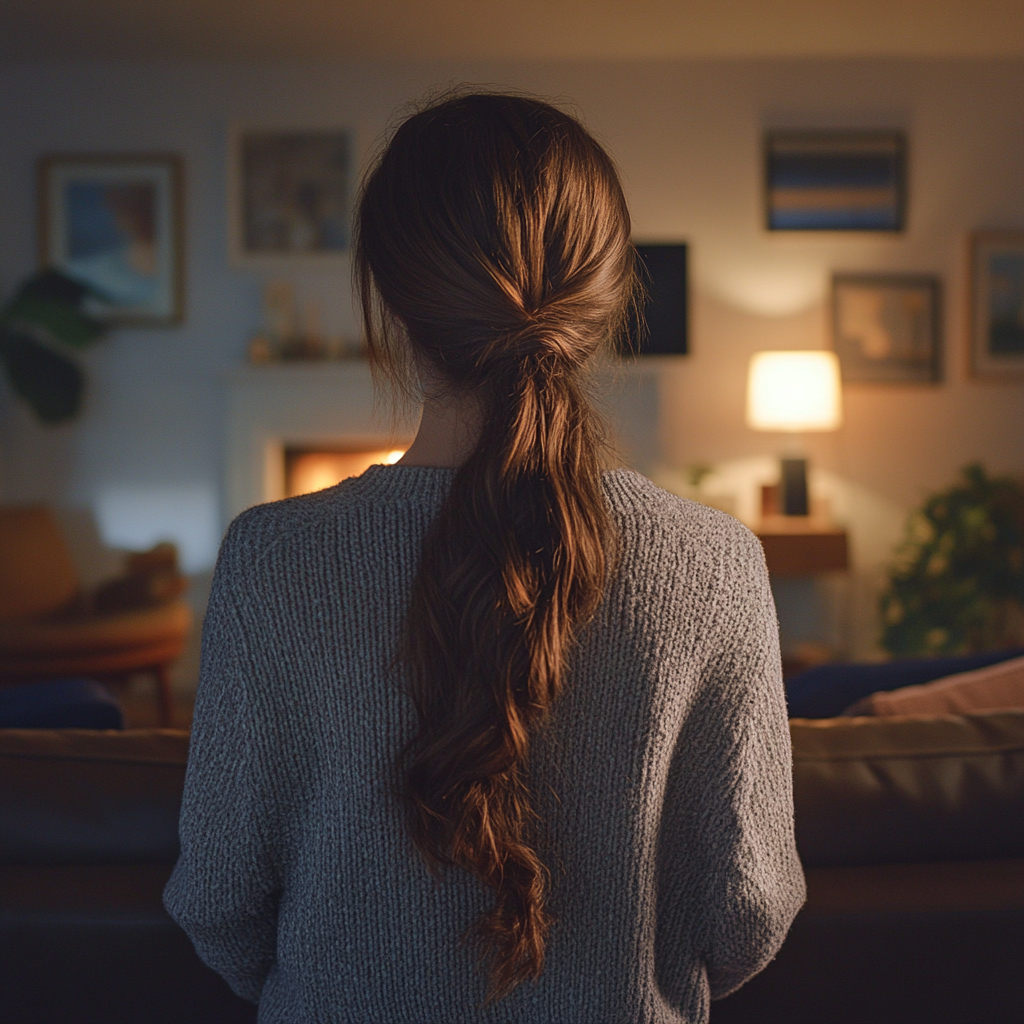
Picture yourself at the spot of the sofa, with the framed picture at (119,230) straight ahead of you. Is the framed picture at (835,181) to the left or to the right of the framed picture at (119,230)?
right

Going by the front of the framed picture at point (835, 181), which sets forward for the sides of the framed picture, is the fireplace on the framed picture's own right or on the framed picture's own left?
on the framed picture's own right

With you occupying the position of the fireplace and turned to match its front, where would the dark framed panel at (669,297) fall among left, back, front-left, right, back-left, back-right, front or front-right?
left

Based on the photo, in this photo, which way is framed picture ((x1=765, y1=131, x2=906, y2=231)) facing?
toward the camera

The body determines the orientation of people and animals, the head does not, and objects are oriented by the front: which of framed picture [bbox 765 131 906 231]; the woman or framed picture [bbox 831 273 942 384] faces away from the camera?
the woman

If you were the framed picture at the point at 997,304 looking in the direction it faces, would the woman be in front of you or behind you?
in front

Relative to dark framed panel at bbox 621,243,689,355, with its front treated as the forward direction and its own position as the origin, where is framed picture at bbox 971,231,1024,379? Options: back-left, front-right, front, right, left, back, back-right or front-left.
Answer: left

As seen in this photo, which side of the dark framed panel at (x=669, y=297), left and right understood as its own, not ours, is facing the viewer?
front

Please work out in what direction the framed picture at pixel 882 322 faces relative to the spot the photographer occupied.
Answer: facing the viewer

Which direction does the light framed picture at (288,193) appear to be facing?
toward the camera

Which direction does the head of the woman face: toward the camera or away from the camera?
away from the camera

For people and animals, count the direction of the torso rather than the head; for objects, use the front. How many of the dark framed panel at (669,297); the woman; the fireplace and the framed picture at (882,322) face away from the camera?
1

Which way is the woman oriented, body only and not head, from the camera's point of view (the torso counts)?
away from the camera

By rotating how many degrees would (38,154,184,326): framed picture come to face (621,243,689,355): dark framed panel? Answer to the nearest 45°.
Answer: approximately 90° to its left

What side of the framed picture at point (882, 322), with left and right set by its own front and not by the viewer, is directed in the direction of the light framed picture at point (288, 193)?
right
